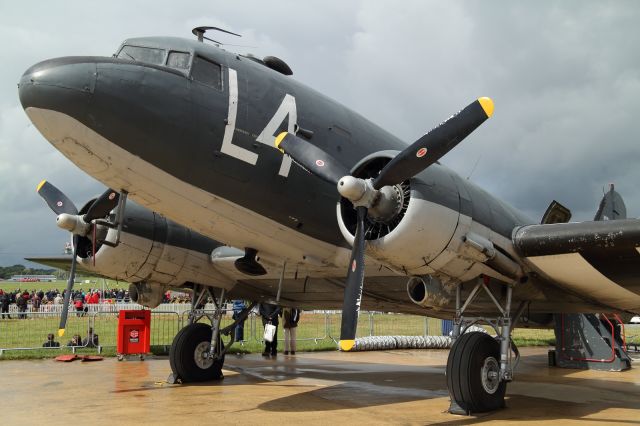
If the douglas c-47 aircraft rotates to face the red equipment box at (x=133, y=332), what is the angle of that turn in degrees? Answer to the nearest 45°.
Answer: approximately 90° to its right

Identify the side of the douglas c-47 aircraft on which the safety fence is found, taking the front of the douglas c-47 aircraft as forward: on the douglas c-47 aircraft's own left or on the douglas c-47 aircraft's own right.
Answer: on the douglas c-47 aircraft's own right

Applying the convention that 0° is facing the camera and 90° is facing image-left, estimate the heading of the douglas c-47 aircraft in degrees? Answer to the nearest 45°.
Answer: approximately 45°
